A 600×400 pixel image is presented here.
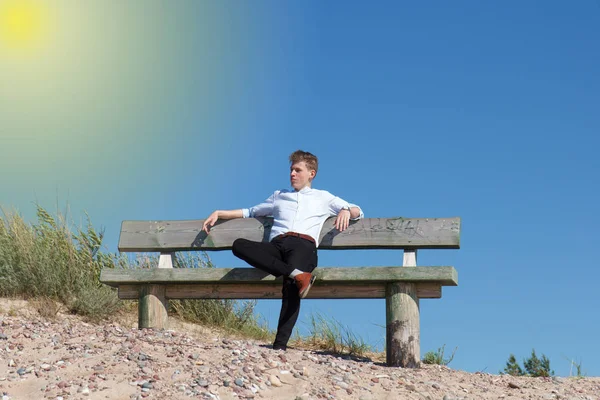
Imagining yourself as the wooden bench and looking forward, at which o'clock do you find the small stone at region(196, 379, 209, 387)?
The small stone is roughly at 1 o'clock from the wooden bench.

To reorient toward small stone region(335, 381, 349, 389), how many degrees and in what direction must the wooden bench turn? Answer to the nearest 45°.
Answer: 0° — it already faces it

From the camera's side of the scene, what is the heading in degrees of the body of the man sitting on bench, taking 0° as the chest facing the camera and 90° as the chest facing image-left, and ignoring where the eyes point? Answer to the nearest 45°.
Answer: approximately 0°
